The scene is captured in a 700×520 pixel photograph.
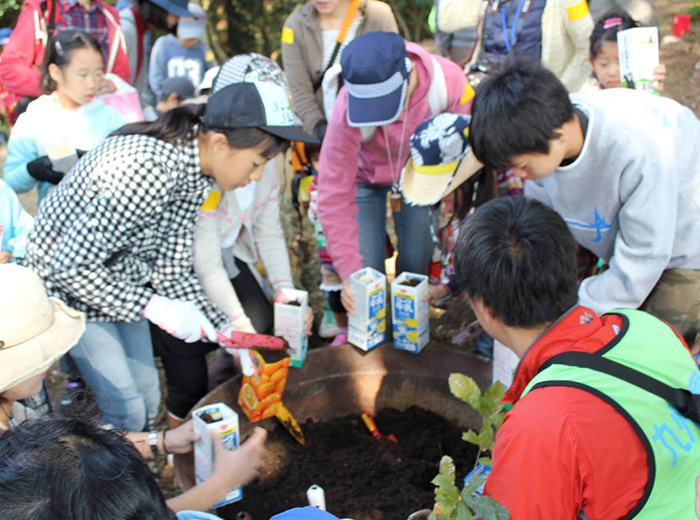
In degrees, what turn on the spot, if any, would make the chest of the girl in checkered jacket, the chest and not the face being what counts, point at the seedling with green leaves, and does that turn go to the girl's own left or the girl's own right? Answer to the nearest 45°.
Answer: approximately 45° to the girl's own right

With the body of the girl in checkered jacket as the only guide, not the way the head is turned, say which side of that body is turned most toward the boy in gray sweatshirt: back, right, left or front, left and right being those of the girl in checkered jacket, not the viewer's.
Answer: front

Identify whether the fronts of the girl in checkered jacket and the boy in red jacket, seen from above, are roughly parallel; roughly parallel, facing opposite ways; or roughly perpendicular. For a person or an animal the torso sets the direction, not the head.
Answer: roughly perpendicular

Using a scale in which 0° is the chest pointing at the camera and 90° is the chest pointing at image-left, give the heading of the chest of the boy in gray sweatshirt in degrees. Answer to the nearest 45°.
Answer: approximately 45°

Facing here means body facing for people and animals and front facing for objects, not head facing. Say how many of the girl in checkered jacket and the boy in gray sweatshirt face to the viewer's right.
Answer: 1

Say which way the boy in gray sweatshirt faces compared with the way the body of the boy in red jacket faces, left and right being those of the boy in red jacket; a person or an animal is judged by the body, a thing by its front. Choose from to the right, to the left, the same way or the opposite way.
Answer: to the left

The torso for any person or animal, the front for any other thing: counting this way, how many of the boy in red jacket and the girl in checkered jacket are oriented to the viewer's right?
1

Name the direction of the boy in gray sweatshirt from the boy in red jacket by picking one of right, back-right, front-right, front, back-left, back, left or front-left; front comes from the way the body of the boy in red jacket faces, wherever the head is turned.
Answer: front-right

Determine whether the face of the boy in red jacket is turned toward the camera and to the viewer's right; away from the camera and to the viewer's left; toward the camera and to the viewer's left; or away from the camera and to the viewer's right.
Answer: away from the camera and to the viewer's left

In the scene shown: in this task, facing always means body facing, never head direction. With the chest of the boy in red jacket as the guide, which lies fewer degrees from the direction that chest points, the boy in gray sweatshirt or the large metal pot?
the large metal pot

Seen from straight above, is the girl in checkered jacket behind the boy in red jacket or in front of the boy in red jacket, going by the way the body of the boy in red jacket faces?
in front

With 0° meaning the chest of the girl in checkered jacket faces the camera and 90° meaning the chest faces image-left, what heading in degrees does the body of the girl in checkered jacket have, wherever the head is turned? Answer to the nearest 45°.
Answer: approximately 270°

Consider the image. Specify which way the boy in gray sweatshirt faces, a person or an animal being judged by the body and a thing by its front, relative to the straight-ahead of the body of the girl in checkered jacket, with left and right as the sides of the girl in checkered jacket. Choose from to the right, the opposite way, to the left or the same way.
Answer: the opposite way

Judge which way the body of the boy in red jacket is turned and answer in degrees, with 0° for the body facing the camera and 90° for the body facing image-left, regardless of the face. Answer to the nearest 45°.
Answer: approximately 135°

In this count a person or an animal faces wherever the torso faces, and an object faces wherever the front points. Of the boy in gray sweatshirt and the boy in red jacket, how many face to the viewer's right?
0

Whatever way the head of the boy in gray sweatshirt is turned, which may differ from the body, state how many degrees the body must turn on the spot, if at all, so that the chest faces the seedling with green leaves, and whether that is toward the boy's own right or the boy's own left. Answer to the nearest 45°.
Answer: approximately 45° to the boy's own left
